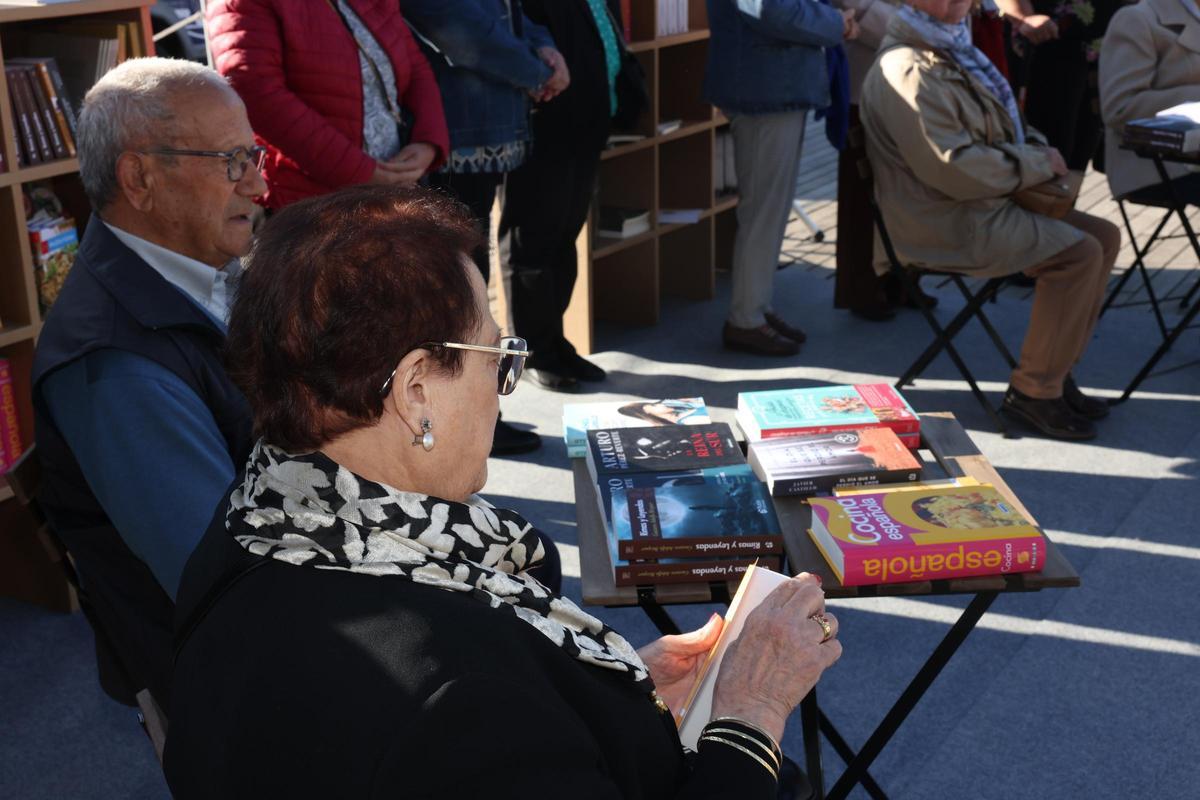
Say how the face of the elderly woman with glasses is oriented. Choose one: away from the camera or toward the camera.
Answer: away from the camera

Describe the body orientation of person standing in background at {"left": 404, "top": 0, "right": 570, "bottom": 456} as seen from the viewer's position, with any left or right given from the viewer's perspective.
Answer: facing to the right of the viewer

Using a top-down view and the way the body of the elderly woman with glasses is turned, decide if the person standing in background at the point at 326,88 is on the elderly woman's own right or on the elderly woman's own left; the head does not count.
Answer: on the elderly woman's own left

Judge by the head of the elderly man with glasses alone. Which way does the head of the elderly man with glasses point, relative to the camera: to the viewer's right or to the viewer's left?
to the viewer's right

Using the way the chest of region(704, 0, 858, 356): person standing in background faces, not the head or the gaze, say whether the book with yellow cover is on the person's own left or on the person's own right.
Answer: on the person's own right

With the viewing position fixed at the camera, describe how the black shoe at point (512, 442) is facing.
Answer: facing to the right of the viewer
